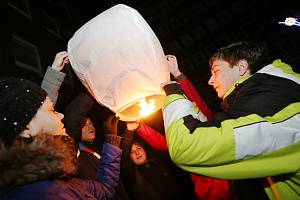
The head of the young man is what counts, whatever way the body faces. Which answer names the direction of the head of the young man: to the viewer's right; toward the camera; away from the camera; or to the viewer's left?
to the viewer's left

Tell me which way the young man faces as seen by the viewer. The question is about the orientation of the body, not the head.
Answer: to the viewer's left
